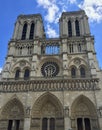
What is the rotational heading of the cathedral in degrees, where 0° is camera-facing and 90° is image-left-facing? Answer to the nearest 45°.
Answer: approximately 0°
